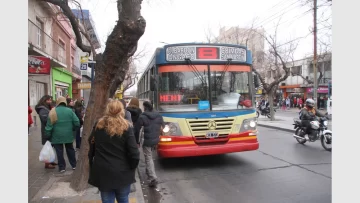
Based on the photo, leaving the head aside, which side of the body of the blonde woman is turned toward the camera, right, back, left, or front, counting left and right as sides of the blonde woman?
back

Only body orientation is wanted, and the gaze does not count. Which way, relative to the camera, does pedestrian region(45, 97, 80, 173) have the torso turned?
away from the camera

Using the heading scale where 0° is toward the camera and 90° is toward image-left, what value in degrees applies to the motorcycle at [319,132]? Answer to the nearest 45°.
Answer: approximately 315°

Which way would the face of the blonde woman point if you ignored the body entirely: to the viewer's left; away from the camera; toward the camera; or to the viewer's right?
away from the camera

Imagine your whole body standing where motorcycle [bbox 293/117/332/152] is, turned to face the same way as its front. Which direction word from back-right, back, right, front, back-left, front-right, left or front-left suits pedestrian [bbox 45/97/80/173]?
right

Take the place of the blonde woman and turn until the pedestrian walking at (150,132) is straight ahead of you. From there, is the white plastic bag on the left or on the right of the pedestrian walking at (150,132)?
left

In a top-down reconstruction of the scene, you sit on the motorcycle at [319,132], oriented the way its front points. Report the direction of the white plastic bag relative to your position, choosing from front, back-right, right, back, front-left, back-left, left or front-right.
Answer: right

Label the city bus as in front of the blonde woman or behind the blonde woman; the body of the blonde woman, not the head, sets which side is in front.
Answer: in front

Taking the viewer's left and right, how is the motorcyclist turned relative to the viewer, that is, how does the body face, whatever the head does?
facing the viewer and to the right of the viewer

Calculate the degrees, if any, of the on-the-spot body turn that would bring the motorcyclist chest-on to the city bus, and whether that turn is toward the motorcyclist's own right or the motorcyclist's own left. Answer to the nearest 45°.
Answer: approximately 90° to the motorcyclist's own right

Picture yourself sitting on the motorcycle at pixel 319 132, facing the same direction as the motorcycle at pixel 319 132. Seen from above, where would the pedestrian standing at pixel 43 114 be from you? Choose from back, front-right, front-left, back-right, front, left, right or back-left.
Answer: right

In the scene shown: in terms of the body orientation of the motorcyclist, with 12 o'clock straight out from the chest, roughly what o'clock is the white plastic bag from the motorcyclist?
The white plastic bag is roughly at 3 o'clock from the motorcyclist.

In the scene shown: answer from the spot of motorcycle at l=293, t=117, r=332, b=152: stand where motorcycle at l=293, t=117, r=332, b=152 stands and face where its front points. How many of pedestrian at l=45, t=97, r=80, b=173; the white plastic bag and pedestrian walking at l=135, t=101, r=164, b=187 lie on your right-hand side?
3
